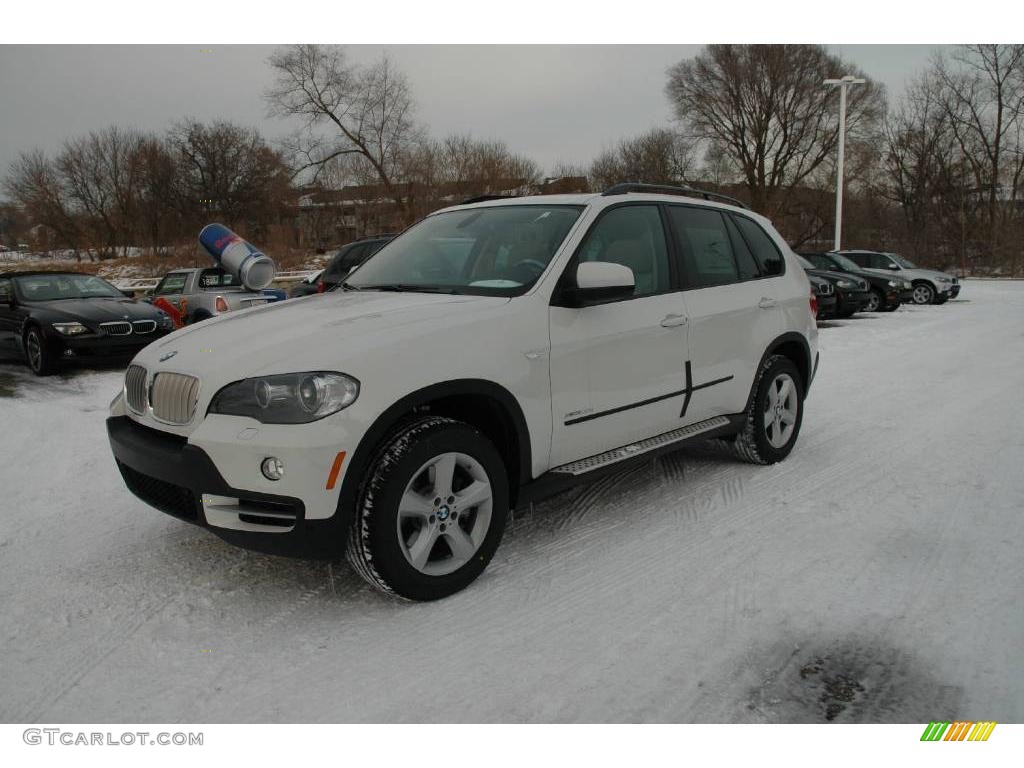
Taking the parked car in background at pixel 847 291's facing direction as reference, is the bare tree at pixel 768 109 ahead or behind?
behind

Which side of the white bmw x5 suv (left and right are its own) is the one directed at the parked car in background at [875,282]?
back

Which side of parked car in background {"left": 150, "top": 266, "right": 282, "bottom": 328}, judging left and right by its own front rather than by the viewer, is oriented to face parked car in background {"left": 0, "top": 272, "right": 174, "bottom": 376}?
left

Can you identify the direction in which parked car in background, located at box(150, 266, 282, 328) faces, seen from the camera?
facing away from the viewer and to the left of the viewer

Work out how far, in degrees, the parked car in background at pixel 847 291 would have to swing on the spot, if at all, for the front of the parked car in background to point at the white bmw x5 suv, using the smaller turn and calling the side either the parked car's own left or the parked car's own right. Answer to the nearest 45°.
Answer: approximately 45° to the parked car's own right

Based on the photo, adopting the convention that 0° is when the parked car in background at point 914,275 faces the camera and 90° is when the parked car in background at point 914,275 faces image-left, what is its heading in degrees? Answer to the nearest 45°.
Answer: approximately 315°

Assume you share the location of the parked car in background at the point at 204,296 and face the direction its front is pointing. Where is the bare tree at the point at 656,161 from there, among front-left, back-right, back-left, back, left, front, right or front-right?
right

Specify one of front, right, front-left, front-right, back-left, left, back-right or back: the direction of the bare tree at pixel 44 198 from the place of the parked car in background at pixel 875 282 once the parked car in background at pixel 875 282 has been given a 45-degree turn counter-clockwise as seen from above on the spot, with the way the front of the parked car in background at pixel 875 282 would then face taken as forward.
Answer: back

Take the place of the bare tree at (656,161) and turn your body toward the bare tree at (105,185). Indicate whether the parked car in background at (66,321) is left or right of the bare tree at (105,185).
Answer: left

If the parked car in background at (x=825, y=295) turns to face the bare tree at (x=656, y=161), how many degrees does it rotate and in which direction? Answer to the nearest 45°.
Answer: approximately 135° to its left

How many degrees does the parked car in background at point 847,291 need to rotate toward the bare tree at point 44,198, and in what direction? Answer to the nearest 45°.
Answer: approximately 135° to its right

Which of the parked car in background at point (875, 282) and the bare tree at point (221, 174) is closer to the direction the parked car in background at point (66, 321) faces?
the parked car in background

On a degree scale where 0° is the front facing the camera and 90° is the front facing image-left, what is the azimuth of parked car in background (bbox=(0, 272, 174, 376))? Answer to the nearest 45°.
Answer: approximately 315°

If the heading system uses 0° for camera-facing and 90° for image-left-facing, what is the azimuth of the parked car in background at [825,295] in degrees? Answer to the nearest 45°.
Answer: approximately 315°
